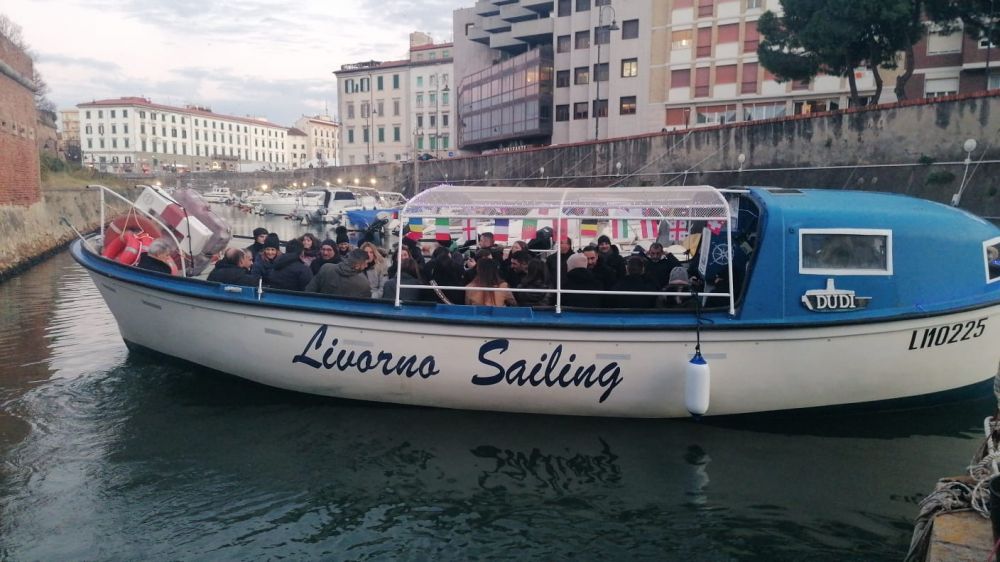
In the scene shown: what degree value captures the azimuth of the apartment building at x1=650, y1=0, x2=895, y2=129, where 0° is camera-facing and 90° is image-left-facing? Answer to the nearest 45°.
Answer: approximately 0°

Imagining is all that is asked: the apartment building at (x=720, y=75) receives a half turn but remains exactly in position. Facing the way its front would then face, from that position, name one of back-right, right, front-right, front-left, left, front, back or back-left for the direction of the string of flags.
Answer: back

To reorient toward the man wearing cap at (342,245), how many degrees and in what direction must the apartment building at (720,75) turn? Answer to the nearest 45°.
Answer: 0° — it already faces them

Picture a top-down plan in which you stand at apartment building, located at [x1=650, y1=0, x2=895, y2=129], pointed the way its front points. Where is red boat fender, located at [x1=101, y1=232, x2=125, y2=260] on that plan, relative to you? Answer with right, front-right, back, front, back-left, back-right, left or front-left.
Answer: front

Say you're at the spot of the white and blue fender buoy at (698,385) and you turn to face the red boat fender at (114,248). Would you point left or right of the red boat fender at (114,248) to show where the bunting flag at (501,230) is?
right

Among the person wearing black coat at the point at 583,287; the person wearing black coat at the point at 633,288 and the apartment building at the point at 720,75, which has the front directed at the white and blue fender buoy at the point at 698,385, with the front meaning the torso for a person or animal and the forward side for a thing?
the apartment building

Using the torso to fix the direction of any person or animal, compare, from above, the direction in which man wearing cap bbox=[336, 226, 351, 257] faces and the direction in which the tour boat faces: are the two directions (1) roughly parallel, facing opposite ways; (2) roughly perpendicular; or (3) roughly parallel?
roughly perpendicular

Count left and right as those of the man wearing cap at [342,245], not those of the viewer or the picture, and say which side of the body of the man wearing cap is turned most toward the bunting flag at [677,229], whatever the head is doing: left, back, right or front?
left

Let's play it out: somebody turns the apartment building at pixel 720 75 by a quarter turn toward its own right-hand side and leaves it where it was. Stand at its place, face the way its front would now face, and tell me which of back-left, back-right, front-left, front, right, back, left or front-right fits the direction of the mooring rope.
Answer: left

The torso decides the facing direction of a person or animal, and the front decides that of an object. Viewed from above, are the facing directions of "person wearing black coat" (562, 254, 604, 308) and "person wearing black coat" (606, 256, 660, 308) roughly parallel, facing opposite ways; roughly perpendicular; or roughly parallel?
roughly parallel

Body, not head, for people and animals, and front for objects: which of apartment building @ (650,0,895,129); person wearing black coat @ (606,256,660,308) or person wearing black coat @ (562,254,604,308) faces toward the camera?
the apartment building
